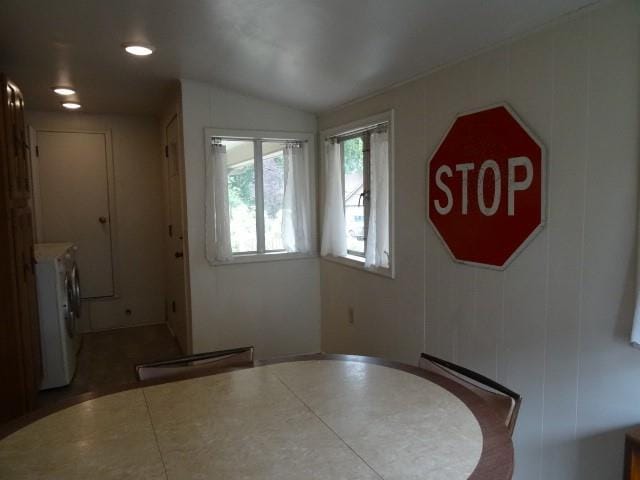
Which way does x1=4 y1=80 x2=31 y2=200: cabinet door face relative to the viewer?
to the viewer's right

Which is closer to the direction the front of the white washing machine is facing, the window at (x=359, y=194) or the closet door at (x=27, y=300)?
the window

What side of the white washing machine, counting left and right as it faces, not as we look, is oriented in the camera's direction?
right

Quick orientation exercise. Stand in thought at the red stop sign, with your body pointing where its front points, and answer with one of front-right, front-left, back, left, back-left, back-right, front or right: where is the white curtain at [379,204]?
right

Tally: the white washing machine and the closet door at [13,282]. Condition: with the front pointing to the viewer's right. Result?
2

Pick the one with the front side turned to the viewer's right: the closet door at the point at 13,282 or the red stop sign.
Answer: the closet door

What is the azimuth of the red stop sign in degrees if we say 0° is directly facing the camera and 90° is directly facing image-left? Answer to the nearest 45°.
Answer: approximately 45°

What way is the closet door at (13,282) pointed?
to the viewer's right

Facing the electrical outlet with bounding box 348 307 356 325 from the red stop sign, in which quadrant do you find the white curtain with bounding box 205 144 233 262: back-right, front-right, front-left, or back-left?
front-left

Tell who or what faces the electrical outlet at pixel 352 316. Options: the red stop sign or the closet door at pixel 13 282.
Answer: the closet door

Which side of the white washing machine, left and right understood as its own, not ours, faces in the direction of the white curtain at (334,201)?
front

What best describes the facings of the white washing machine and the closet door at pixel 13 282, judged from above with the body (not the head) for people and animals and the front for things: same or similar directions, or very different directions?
same or similar directions

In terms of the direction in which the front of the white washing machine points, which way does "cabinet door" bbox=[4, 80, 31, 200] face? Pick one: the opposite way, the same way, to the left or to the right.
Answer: the same way

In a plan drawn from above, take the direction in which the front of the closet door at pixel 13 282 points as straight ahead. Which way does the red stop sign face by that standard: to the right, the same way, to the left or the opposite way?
the opposite way

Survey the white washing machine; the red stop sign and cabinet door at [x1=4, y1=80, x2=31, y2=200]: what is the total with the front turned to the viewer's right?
2

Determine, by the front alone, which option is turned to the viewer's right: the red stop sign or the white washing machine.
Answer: the white washing machine
